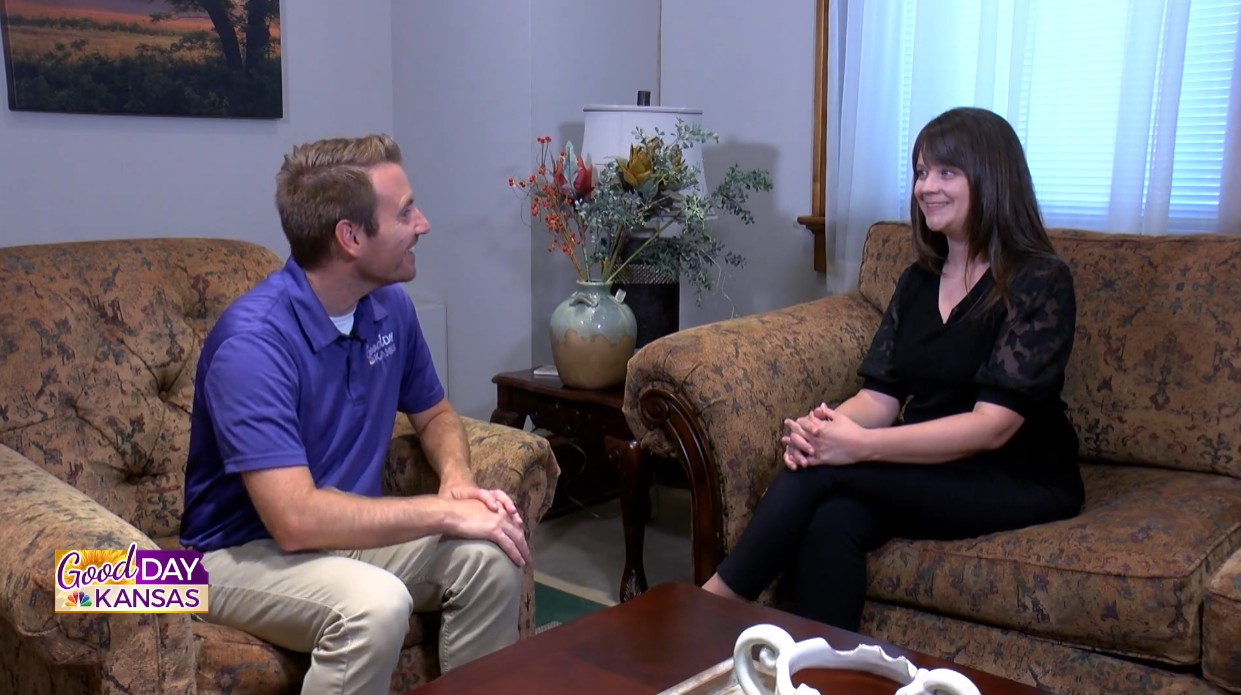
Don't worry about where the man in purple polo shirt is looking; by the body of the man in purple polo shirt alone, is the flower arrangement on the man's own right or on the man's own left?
on the man's own left

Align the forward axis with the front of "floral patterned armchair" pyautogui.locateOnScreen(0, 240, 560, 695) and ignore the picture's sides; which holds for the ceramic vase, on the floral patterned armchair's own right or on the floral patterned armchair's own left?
on the floral patterned armchair's own left

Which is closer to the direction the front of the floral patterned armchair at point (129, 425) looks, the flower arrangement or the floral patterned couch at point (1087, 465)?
the floral patterned couch

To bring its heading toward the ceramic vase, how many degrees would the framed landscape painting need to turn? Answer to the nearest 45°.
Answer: approximately 45° to its left

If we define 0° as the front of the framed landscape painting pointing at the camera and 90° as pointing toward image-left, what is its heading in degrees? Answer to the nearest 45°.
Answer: approximately 0°

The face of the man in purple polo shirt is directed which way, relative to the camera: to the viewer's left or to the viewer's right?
to the viewer's right

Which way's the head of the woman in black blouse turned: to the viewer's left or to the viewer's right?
to the viewer's left

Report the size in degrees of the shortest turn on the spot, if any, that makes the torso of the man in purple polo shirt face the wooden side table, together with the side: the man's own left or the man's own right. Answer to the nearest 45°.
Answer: approximately 90° to the man's own left

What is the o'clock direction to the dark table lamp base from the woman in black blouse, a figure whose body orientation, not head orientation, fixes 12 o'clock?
The dark table lamp base is roughly at 3 o'clock from the woman in black blouse.

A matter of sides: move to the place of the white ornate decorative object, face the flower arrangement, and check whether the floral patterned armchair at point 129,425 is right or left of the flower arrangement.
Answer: left

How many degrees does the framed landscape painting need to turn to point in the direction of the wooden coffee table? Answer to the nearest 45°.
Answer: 0° — it already faces it
